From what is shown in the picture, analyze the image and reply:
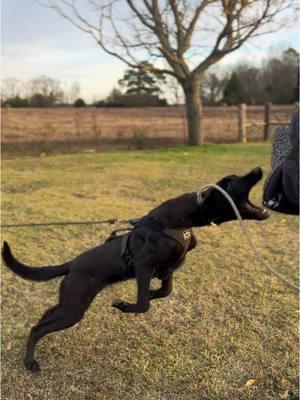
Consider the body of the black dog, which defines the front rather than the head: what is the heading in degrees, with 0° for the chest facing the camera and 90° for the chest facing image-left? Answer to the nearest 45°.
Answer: approximately 270°
